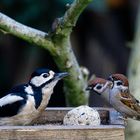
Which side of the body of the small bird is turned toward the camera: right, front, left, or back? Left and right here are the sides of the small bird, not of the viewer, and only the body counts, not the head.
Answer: left

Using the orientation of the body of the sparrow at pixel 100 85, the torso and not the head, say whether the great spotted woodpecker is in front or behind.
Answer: in front

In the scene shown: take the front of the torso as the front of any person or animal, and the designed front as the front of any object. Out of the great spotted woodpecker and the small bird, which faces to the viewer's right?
the great spotted woodpecker

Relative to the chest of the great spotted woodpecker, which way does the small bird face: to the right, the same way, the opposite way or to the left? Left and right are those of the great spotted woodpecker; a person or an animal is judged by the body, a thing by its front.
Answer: the opposite way

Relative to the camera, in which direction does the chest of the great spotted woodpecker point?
to the viewer's right

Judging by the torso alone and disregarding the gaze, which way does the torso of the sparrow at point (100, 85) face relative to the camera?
to the viewer's left

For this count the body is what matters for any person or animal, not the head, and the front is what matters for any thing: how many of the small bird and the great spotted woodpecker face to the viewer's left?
1

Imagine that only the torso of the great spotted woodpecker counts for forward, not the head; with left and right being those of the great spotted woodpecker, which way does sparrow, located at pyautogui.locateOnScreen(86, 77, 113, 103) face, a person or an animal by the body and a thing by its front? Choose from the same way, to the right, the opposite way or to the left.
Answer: the opposite way
